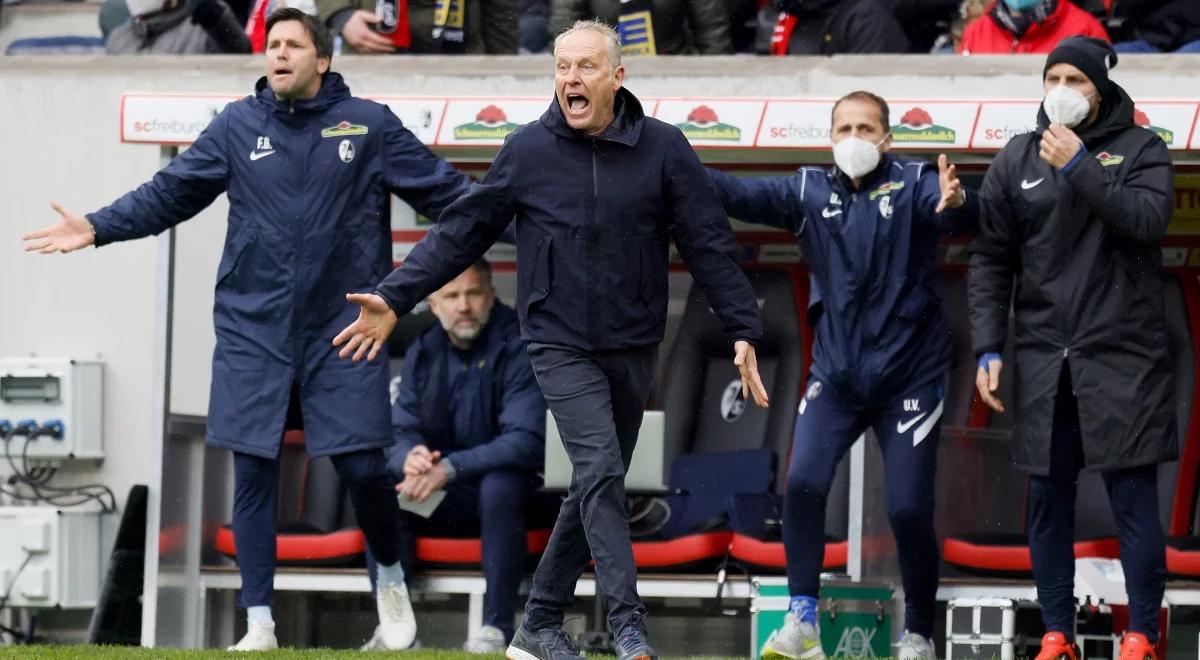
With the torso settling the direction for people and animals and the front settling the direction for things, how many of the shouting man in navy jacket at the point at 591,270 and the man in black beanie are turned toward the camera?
2

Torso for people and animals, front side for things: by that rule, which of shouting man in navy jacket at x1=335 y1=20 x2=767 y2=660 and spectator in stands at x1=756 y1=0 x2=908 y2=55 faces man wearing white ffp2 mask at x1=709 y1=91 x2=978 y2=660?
the spectator in stands

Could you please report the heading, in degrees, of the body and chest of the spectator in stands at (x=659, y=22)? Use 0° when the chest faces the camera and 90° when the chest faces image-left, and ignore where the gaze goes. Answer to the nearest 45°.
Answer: approximately 0°

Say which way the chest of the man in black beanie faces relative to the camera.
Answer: toward the camera

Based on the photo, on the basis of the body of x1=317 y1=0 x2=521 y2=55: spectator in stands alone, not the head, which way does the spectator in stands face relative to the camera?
toward the camera

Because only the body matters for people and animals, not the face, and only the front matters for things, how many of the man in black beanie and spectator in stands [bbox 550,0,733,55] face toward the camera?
2

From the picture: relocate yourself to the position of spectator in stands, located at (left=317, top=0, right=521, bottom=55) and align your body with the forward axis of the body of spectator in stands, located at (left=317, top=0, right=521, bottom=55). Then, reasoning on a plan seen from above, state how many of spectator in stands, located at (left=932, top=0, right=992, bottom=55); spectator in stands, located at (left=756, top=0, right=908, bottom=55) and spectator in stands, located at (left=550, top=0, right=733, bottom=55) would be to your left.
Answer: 3

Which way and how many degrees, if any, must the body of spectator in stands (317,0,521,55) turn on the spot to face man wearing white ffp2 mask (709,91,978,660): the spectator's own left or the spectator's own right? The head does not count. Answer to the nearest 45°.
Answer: approximately 45° to the spectator's own left

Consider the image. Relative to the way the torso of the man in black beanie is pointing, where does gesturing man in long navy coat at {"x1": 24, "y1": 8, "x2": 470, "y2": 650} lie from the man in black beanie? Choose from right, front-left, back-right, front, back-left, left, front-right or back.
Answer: right

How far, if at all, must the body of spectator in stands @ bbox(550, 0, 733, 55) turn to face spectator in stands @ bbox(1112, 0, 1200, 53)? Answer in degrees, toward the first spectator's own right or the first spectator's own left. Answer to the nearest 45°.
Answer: approximately 90° to the first spectator's own left
